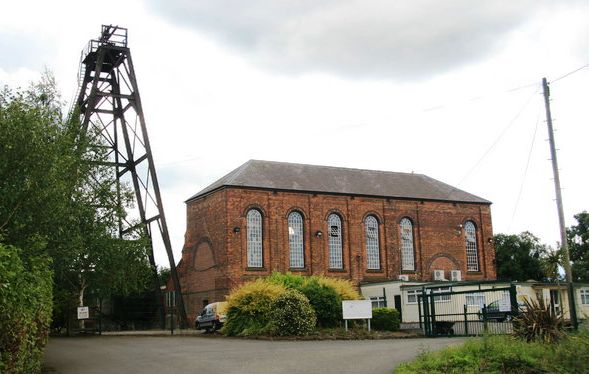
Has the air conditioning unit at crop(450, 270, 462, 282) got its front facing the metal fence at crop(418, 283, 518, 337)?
yes

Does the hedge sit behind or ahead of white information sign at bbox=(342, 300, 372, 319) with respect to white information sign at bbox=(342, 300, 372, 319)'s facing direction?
ahead

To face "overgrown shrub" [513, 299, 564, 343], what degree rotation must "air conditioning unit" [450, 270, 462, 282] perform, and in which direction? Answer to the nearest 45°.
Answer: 0° — it already faces it

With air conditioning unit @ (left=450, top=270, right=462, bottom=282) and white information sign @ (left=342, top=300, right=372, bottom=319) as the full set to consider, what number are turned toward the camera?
2

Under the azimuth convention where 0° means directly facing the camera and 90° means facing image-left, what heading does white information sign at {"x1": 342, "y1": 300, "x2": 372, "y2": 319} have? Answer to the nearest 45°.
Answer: approximately 0°

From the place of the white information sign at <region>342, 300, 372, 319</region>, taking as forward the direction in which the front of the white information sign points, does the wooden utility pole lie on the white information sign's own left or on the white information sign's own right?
on the white information sign's own left

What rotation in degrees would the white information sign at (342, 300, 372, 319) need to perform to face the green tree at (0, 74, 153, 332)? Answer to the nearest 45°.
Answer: approximately 45° to its right

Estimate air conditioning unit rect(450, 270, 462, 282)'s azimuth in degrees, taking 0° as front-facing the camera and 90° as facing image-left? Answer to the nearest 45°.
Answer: approximately 0°

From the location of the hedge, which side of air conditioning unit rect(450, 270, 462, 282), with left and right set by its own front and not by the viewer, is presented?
front

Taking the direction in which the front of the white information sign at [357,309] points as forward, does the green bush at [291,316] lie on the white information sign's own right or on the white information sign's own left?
on the white information sign's own right

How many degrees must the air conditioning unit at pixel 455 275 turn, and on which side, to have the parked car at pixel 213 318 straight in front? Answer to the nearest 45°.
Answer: approximately 45° to its right

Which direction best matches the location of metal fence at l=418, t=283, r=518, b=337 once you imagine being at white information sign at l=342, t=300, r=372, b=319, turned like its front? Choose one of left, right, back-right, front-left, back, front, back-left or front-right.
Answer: left
